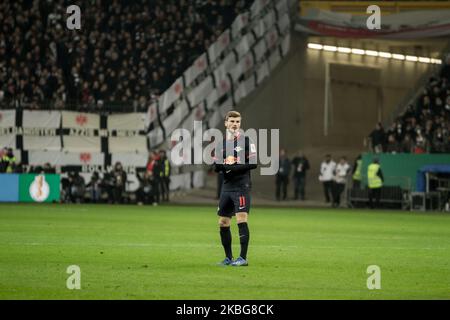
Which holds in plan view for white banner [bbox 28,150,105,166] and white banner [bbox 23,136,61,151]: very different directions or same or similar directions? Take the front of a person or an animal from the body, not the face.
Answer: same or similar directions

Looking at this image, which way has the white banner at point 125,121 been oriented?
toward the camera

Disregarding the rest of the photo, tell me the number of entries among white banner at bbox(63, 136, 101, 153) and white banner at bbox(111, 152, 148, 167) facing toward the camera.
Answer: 2

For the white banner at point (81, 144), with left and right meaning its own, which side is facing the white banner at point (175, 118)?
left

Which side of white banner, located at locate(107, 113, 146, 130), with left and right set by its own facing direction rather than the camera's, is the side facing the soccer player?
front

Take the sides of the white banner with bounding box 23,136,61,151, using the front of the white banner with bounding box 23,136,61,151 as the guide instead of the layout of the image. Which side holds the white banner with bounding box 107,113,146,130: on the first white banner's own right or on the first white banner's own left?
on the first white banner's own left

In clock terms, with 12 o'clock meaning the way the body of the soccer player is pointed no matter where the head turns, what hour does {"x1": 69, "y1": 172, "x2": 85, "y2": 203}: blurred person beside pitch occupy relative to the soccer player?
The blurred person beside pitch is roughly at 4 o'clock from the soccer player.

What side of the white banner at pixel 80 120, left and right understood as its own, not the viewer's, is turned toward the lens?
front

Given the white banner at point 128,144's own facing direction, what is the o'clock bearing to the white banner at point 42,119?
the white banner at point 42,119 is roughly at 3 o'clock from the white banner at point 128,144.

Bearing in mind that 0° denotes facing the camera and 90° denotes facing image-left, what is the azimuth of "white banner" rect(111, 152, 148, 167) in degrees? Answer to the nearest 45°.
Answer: approximately 0°

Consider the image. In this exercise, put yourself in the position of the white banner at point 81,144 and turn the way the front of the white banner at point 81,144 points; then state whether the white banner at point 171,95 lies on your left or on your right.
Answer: on your left

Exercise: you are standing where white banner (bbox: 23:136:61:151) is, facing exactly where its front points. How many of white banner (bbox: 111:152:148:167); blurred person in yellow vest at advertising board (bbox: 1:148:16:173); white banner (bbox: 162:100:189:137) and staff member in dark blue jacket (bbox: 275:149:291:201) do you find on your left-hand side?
3

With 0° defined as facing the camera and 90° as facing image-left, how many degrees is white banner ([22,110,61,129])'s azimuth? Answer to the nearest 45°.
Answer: approximately 0°

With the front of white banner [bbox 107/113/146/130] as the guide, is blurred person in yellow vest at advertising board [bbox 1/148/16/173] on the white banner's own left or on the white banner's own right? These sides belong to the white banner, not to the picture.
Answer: on the white banner's own right
